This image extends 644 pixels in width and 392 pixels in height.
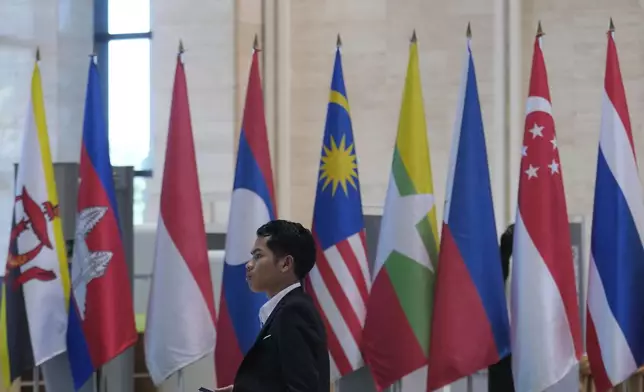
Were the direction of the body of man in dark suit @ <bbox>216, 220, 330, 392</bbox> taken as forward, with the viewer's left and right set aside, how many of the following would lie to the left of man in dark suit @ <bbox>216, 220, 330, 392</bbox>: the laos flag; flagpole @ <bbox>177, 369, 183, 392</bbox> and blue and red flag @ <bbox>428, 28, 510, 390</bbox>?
0

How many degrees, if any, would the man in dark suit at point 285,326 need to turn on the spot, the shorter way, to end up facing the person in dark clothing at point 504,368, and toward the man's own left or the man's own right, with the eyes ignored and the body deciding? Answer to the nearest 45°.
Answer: approximately 135° to the man's own right

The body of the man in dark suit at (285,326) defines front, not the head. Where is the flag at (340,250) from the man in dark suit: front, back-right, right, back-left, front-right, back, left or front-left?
right

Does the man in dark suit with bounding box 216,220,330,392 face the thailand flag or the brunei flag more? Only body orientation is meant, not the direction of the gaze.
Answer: the brunei flag

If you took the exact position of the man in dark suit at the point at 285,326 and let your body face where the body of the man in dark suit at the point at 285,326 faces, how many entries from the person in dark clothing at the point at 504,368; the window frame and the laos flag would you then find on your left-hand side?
0

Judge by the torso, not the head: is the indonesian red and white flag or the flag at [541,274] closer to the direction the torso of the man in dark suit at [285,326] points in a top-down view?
the indonesian red and white flag

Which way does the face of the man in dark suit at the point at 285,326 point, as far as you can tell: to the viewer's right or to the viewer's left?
to the viewer's left

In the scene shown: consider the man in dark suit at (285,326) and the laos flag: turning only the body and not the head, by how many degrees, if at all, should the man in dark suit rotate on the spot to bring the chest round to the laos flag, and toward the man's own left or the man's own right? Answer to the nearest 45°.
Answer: approximately 90° to the man's own right

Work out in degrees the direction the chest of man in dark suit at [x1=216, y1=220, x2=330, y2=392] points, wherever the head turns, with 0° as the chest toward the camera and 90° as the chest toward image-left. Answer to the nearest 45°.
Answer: approximately 90°
